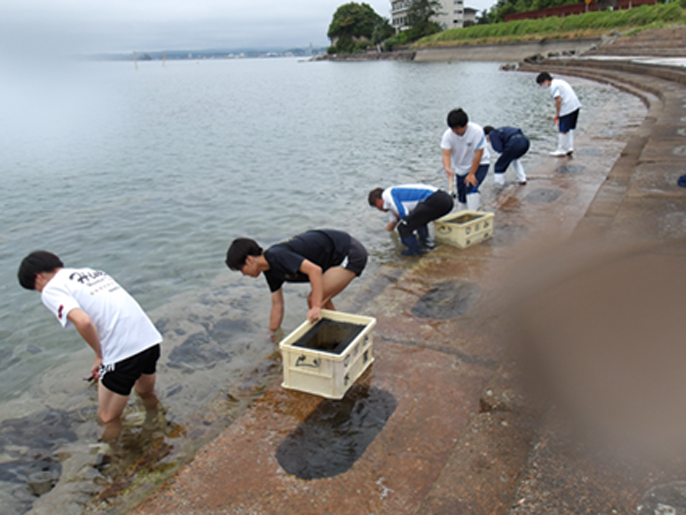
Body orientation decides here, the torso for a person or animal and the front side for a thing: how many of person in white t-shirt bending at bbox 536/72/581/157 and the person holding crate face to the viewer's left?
2

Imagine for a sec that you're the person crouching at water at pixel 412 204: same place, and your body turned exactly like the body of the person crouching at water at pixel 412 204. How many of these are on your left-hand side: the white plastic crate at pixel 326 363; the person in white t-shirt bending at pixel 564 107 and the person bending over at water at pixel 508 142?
1

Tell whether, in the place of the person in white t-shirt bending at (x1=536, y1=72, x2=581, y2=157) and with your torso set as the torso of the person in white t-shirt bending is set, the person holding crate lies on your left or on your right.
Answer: on your left

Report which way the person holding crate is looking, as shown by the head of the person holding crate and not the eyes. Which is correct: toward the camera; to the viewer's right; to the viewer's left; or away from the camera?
to the viewer's left

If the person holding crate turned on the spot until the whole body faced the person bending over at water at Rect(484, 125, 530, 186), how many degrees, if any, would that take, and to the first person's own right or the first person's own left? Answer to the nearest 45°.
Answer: approximately 135° to the first person's own right

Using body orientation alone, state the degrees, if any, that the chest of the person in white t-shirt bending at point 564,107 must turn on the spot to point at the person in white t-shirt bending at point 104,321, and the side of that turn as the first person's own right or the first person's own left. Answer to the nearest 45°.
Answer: approximately 90° to the first person's own left

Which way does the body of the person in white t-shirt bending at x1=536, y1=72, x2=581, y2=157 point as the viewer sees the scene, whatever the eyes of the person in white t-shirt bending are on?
to the viewer's left

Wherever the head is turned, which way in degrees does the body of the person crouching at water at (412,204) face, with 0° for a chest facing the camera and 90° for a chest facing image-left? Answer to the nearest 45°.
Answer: approximately 90°

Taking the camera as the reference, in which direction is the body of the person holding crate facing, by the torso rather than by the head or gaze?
to the viewer's left

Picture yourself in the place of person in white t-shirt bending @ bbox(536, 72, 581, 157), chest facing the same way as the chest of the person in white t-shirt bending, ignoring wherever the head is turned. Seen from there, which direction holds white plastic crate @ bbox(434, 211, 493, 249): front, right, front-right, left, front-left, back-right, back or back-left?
left
